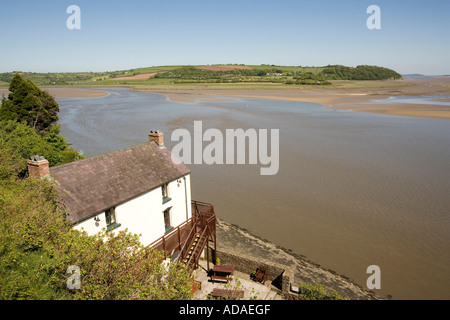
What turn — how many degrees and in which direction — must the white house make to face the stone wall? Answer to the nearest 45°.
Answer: approximately 45° to its left

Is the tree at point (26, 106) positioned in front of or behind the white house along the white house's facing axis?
behind

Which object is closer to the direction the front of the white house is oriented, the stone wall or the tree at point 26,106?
the stone wall
